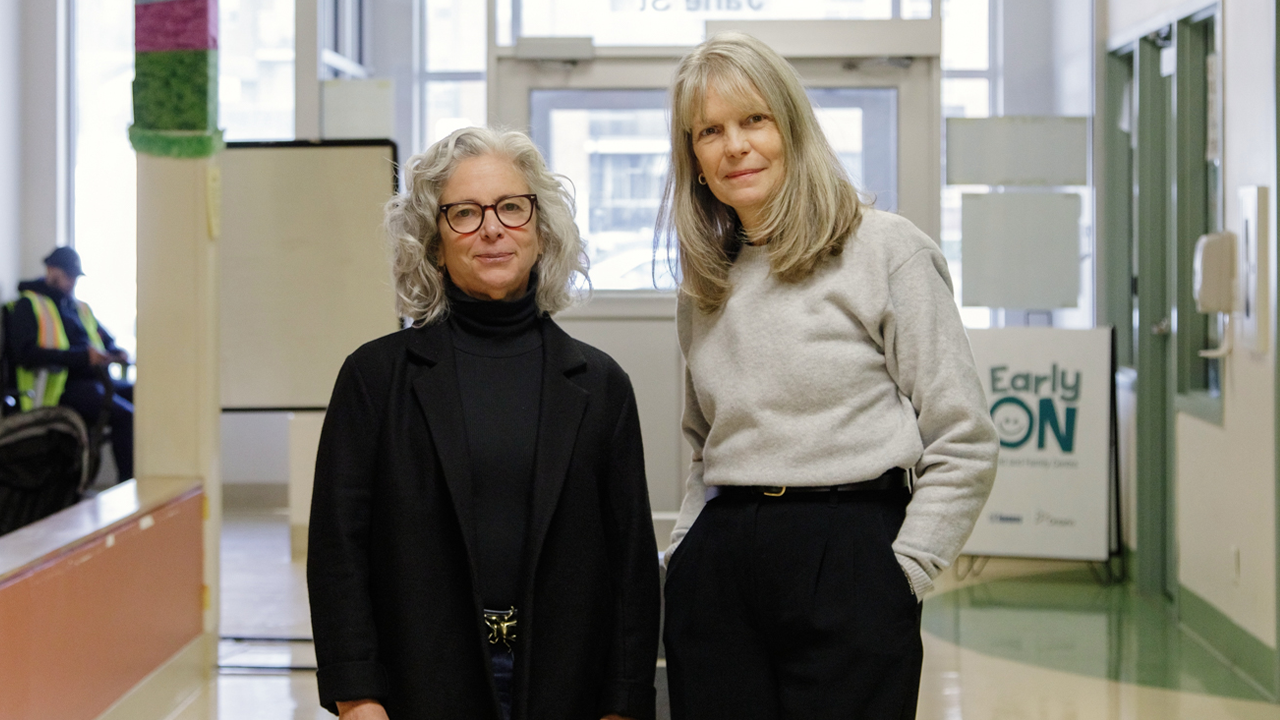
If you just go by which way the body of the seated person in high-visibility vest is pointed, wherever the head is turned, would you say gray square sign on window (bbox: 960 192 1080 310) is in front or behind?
in front

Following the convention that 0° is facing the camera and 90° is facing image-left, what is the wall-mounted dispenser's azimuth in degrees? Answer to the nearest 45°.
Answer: approximately 90°

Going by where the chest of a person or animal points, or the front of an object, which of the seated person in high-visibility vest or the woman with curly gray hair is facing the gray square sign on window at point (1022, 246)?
the seated person in high-visibility vest

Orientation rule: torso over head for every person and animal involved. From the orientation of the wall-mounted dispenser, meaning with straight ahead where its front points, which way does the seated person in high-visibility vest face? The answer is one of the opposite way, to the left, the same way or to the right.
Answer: the opposite way

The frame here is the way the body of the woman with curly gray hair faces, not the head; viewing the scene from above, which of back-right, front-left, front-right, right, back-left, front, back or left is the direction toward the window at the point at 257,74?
back

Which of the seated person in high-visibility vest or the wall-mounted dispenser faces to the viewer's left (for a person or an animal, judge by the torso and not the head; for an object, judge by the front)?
the wall-mounted dispenser

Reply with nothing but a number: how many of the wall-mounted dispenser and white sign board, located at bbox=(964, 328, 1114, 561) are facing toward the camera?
1

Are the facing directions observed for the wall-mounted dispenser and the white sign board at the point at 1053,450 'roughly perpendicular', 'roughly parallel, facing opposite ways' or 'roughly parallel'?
roughly perpendicular

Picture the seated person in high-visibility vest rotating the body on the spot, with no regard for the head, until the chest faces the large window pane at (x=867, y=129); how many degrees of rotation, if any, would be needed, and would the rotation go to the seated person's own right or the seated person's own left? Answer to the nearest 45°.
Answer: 0° — they already face it
